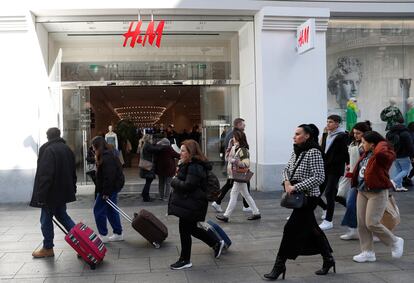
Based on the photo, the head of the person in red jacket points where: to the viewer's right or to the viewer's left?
to the viewer's left

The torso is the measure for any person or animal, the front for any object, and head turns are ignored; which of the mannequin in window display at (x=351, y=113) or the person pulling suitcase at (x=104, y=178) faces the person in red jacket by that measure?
the mannequin in window display

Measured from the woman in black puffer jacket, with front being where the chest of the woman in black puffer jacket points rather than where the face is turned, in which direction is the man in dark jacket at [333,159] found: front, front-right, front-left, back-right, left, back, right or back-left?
back-right

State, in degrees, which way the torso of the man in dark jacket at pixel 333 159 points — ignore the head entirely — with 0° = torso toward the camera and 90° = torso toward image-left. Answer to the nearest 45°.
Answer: approximately 45°

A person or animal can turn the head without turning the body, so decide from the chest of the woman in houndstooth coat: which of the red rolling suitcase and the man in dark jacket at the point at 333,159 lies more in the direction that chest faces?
the red rolling suitcase

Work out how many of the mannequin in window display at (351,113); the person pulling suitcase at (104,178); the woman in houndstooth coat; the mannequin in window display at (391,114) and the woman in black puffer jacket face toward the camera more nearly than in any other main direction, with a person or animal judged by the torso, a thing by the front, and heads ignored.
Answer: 2

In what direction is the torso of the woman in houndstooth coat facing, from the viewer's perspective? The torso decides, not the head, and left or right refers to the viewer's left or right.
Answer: facing to the left of the viewer

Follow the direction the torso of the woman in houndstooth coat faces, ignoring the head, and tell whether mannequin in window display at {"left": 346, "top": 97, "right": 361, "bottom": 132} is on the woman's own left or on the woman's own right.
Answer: on the woman's own right

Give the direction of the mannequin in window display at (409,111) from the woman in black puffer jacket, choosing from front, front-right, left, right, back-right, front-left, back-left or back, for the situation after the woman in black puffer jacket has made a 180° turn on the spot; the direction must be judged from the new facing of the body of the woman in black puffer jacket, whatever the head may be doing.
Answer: front-left

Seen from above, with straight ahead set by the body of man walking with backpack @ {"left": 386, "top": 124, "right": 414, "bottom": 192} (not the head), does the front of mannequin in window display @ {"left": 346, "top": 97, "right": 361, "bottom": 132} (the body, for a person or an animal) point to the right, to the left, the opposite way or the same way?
to the left

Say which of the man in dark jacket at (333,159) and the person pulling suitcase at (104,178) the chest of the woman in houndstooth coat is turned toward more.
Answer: the person pulling suitcase

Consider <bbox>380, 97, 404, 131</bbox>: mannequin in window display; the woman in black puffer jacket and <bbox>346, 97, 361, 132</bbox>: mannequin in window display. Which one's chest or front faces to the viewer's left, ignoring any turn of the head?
the woman in black puffer jacket

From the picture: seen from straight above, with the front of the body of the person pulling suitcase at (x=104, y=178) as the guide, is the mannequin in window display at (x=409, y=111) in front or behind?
behind

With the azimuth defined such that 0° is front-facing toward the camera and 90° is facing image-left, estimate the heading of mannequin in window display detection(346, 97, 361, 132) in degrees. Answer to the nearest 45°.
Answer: approximately 0°

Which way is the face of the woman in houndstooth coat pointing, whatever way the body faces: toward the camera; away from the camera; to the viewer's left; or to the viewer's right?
to the viewer's left

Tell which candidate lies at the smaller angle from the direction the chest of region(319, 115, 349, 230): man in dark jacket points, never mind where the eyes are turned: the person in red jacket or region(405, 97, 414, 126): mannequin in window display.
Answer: the person in red jacket

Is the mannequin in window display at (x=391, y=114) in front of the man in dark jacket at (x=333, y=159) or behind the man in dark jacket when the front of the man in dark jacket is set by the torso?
behind
